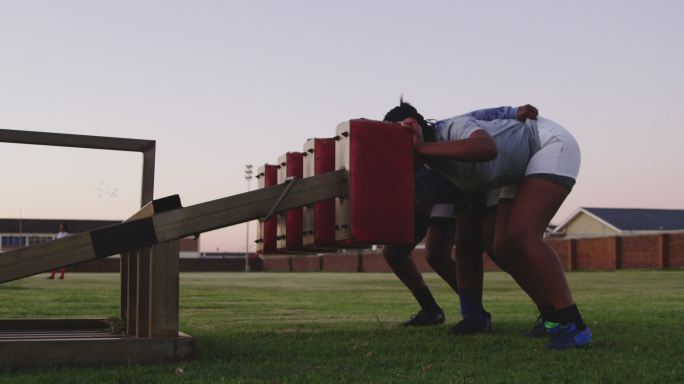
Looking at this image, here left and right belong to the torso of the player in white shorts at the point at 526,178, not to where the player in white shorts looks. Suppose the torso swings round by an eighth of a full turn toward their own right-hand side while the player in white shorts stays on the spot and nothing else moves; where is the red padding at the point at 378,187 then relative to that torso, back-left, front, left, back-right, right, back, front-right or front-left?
left

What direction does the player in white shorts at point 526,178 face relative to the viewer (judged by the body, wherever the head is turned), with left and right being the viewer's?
facing to the left of the viewer
